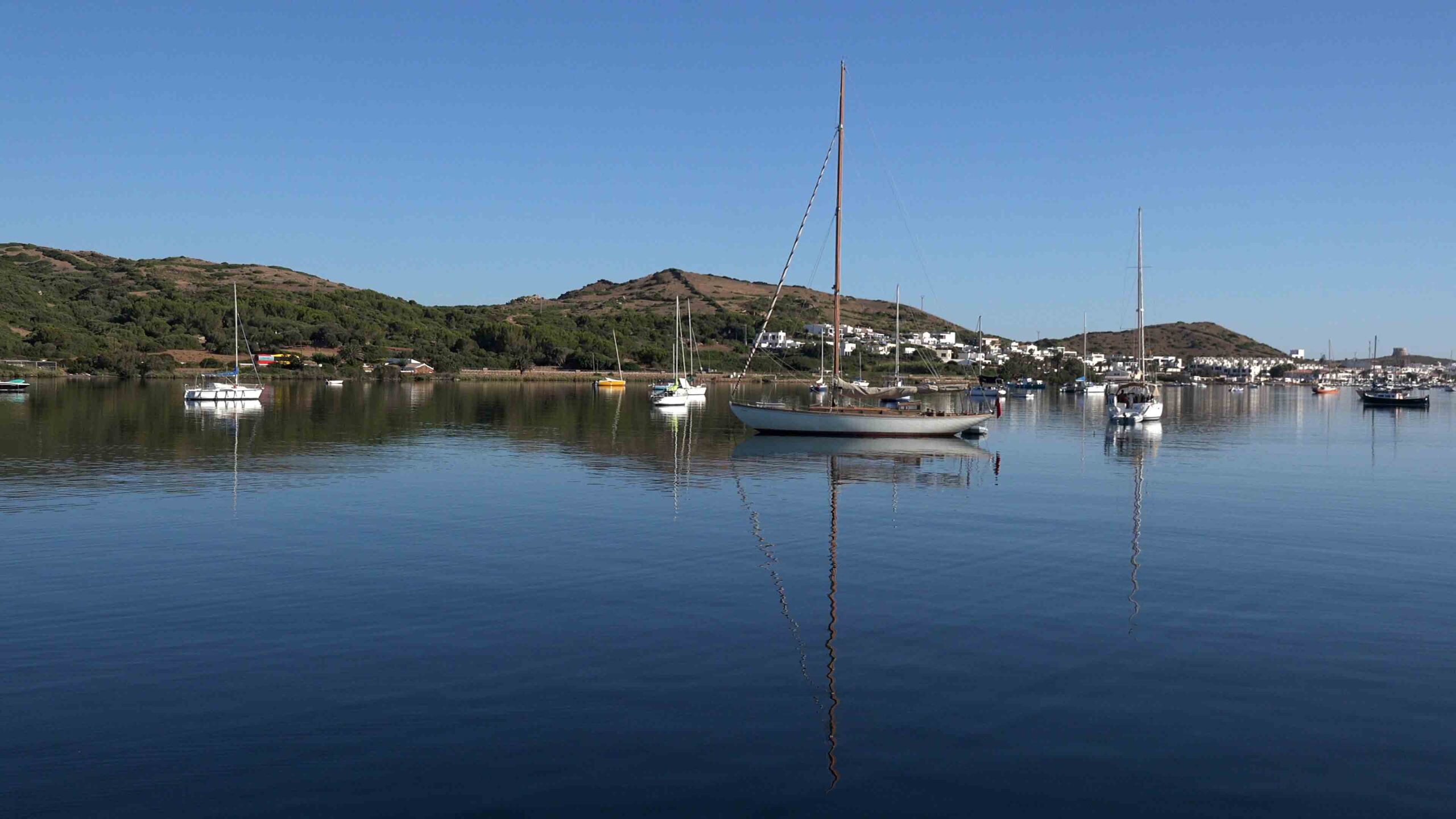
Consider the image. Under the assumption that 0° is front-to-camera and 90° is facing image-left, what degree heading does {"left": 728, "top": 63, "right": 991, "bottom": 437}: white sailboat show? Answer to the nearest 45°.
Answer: approximately 90°
